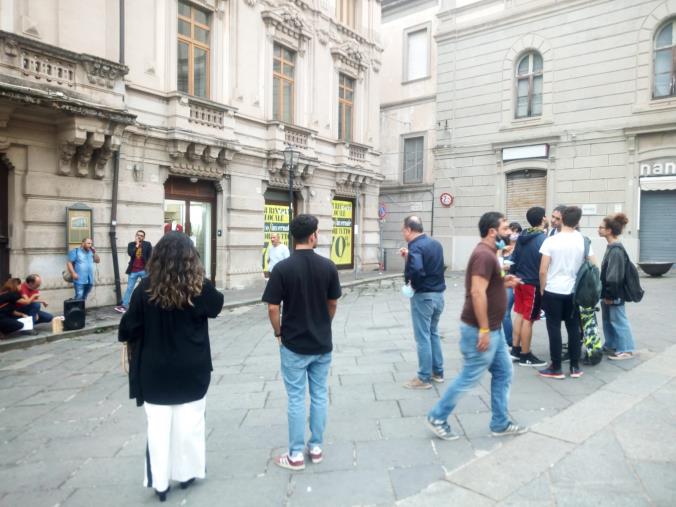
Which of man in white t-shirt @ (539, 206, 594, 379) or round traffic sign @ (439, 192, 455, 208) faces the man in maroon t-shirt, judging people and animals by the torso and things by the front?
the round traffic sign

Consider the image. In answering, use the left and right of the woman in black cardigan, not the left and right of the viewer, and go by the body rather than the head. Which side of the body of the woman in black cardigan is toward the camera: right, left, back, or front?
back

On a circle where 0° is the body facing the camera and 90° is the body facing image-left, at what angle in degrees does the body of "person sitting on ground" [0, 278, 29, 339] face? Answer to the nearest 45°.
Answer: approximately 270°

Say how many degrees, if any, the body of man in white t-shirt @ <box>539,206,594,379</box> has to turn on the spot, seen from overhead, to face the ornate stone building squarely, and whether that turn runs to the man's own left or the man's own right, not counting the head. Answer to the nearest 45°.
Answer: approximately 45° to the man's own left

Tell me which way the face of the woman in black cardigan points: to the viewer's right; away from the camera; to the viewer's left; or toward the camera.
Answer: away from the camera

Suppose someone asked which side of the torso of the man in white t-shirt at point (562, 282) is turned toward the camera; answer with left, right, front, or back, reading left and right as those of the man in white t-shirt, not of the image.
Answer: back

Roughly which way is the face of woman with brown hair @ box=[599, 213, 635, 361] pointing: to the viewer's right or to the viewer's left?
to the viewer's left

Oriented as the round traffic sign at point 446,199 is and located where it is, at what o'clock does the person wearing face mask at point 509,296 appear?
The person wearing face mask is roughly at 12 o'clock from the round traffic sign.

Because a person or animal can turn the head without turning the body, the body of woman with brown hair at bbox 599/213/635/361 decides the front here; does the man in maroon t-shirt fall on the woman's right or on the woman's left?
on the woman's left

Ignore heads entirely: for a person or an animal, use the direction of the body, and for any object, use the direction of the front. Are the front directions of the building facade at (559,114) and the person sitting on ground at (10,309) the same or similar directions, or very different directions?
very different directions

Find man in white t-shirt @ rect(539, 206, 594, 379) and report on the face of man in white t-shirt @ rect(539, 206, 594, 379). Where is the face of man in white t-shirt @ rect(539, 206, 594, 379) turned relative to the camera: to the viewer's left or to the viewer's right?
to the viewer's left
